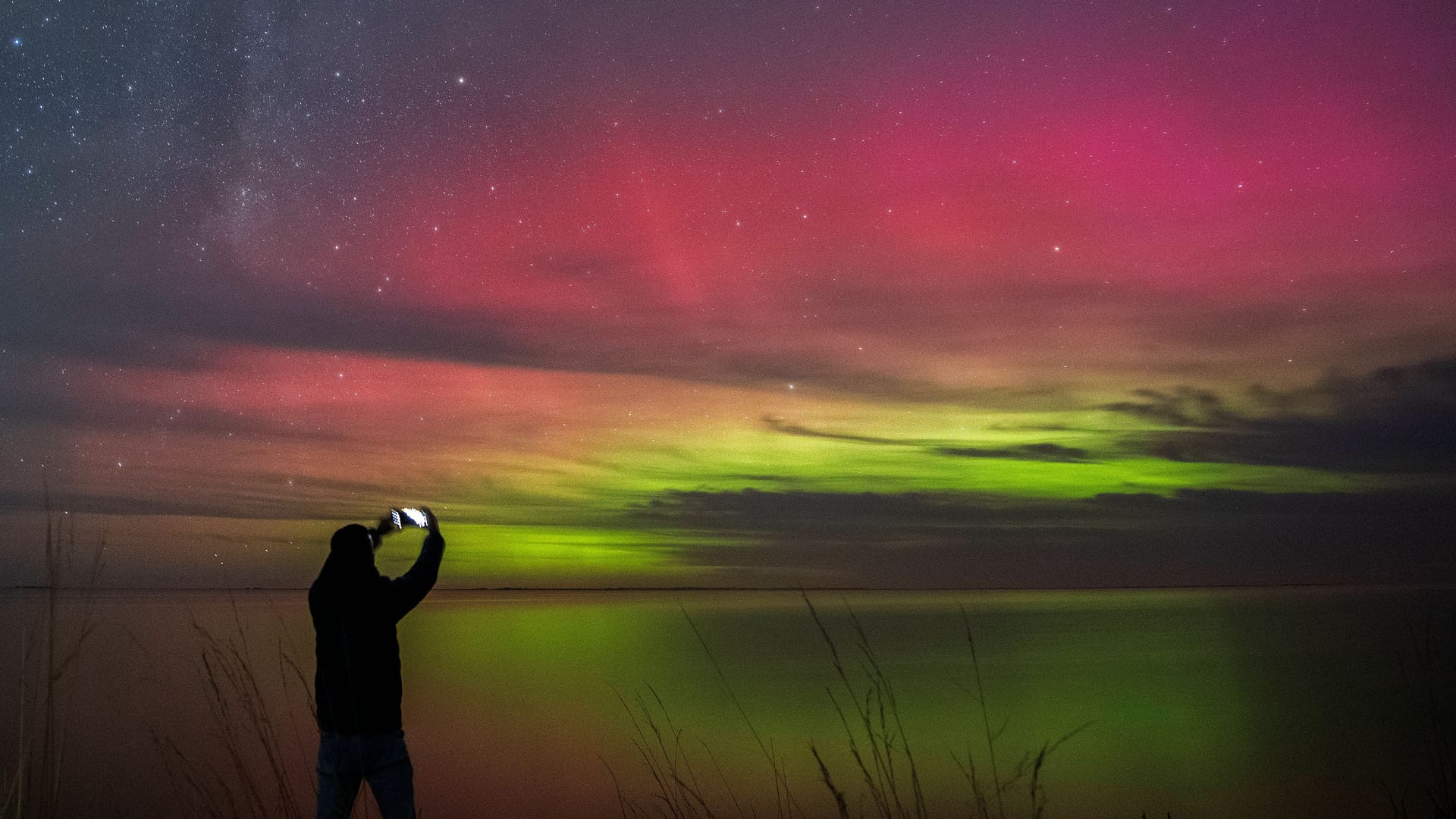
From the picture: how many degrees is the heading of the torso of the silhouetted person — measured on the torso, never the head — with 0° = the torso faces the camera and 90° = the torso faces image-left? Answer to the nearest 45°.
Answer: approximately 225°

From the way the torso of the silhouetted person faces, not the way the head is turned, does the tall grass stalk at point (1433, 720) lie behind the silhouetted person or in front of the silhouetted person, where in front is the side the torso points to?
behind

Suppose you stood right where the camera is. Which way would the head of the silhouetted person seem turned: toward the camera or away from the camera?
away from the camera
